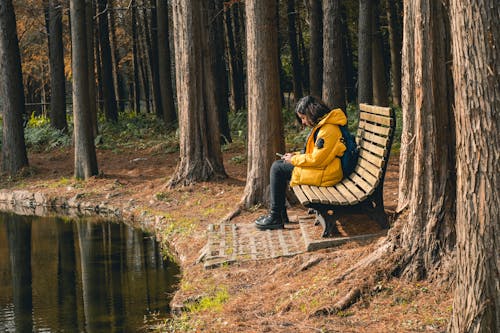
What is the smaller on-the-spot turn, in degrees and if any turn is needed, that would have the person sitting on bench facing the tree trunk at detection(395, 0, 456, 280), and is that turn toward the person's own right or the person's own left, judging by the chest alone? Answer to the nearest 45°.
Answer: approximately 90° to the person's own left

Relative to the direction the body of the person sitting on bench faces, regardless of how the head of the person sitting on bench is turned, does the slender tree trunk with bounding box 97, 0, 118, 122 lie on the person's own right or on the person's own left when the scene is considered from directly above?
on the person's own right

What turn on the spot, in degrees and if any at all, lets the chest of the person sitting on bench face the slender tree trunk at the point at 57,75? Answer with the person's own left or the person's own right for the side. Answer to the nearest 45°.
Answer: approximately 45° to the person's own right

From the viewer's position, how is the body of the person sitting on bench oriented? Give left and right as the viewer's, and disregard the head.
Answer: facing to the left of the viewer

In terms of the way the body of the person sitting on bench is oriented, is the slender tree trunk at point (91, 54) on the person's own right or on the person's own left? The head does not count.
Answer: on the person's own right

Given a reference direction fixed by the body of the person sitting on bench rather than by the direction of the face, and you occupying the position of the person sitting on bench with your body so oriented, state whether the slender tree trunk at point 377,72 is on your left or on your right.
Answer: on your right

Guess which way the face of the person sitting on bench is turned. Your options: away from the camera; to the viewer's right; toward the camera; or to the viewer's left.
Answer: to the viewer's left

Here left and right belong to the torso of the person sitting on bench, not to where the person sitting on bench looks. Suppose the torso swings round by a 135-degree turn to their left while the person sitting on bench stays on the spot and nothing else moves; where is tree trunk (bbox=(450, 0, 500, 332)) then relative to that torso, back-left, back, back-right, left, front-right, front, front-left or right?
front-right

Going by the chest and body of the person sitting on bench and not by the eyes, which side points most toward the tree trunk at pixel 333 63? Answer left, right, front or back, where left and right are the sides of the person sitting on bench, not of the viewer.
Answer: right

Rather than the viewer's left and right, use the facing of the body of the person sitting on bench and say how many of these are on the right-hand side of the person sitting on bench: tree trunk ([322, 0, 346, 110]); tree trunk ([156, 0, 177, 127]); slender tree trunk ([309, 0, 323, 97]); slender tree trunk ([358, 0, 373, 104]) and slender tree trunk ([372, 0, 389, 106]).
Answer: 5

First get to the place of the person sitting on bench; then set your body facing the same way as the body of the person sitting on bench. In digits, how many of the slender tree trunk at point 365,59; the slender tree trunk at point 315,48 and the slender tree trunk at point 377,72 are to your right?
3

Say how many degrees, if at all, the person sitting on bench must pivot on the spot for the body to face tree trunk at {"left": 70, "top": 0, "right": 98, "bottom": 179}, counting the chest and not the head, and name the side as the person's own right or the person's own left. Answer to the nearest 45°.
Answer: approximately 45° to the person's own right
